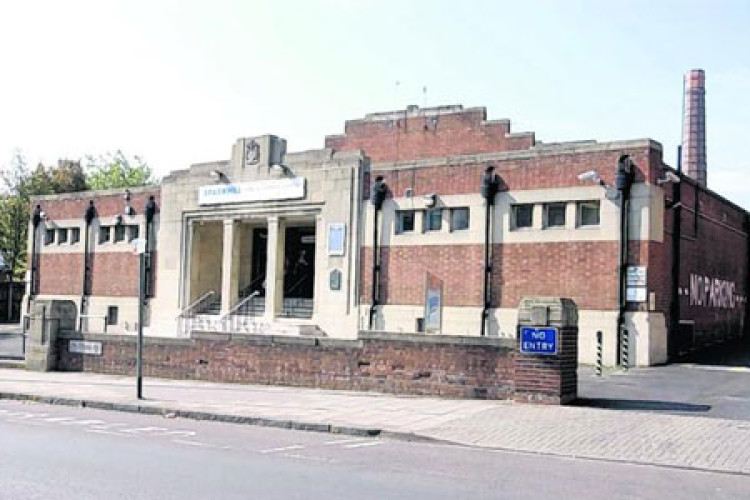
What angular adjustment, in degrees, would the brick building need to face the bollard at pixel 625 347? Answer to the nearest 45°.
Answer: approximately 90° to its left

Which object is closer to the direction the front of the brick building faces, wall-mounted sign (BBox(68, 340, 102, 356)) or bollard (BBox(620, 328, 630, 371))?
the wall-mounted sign

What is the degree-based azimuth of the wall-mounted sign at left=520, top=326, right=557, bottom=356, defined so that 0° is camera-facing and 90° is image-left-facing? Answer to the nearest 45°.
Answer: approximately 0°

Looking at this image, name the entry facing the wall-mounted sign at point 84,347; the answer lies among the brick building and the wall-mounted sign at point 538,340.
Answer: the brick building

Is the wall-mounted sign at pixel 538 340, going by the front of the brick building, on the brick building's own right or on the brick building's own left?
on the brick building's own left

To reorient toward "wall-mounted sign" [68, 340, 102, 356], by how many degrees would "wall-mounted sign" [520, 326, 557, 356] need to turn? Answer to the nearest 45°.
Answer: approximately 135° to its right

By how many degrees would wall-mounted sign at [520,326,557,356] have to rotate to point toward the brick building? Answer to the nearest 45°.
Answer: approximately 180°

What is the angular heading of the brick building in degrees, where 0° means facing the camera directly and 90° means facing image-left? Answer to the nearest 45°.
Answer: approximately 45°

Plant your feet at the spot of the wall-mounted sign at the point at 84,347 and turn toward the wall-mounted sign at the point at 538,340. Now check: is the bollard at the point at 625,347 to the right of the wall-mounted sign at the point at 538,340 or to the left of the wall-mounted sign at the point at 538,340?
left
